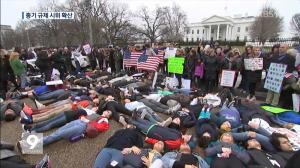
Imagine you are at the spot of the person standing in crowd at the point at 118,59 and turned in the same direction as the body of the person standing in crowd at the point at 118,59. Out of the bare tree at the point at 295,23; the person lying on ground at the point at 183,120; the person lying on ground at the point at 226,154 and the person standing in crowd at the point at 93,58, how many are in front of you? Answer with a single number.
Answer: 2

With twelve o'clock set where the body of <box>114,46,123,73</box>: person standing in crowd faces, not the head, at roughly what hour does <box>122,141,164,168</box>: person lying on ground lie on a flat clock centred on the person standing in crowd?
The person lying on ground is roughly at 12 o'clock from the person standing in crowd.

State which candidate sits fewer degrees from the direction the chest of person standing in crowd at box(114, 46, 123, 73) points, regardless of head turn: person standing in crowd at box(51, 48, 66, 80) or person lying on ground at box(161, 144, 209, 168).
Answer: the person lying on ground

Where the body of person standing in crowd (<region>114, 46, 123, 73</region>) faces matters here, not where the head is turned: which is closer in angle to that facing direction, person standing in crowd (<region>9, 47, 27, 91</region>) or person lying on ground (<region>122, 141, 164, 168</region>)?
the person lying on ground

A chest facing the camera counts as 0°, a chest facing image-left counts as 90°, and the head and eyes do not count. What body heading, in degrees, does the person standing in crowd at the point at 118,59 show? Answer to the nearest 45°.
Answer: approximately 0°

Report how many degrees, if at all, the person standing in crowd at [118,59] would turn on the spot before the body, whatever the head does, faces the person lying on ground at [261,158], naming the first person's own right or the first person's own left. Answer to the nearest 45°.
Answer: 0° — they already face them

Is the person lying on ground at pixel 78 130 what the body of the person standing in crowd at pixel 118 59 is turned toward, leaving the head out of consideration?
yes

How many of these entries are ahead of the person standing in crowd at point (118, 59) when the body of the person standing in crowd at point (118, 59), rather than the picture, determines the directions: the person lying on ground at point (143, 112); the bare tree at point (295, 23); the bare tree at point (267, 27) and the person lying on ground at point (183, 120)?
2

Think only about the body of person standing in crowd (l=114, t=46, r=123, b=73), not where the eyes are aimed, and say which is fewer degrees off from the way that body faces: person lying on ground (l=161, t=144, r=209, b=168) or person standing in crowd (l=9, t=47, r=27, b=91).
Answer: the person lying on ground

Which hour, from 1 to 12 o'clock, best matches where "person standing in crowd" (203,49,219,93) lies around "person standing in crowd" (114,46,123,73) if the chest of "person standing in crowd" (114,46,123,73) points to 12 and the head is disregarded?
"person standing in crowd" (203,49,219,93) is roughly at 11 o'clock from "person standing in crowd" (114,46,123,73).

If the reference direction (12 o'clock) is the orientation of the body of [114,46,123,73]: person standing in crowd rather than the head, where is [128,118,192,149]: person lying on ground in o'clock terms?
The person lying on ground is roughly at 12 o'clock from the person standing in crowd.

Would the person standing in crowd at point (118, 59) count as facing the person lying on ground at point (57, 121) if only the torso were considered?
yes

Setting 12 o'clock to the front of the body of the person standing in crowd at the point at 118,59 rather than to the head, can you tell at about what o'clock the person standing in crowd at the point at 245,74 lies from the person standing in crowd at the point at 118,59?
the person standing in crowd at the point at 245,74 is roughly at 11 o'clock from the person standing in crowd at the point at 118,59.

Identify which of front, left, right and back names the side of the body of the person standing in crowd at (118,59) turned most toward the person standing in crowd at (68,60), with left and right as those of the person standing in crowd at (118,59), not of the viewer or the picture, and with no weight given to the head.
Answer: right
